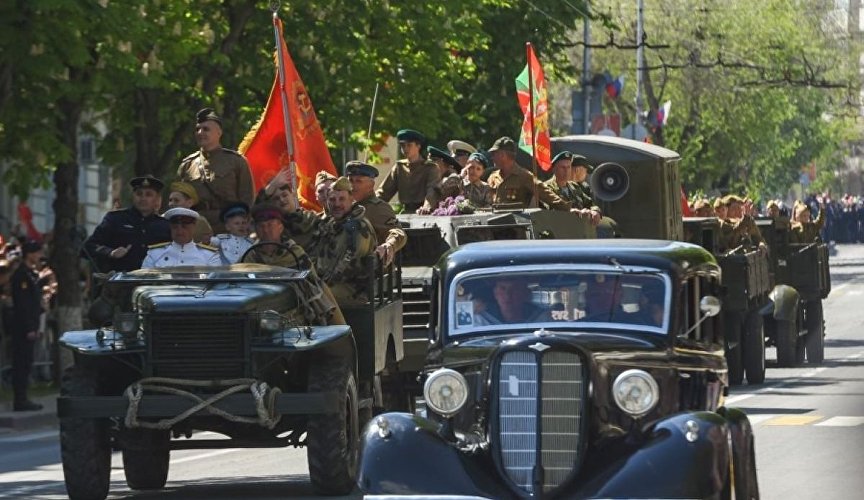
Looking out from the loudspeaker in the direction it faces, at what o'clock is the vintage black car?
The vintage black car is roughly at 12 o'clock from the loudspeaker.

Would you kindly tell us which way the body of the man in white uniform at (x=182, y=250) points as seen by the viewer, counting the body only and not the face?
toward the camera

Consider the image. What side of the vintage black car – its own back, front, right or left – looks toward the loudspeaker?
back

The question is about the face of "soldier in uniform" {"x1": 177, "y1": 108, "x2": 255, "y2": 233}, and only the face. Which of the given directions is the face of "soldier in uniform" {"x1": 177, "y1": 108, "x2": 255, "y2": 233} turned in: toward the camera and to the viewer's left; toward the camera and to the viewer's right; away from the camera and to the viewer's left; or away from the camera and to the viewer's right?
toward the camera and to the viewer's left

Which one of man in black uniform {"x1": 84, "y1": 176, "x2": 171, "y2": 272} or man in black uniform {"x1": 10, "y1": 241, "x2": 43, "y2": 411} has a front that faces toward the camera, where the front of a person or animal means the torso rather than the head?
man in black uniform {"x1": 84, "y1": 176, "x2": 171, "y2": 272}

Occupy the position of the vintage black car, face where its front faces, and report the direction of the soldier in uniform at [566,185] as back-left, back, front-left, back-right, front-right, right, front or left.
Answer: back

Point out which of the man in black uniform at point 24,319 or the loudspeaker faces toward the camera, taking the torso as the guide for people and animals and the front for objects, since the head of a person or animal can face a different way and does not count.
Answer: the loudspeaker

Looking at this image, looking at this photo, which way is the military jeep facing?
toward the camera

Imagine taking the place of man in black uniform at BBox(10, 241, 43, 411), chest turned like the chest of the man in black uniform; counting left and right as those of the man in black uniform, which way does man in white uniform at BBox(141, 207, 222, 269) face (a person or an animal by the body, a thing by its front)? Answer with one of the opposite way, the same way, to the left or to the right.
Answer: to the right

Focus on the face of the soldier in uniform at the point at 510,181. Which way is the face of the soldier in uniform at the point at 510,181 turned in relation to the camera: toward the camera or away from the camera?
toward the camera

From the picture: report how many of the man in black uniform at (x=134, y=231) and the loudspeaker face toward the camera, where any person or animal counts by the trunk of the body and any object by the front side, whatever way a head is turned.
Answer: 2

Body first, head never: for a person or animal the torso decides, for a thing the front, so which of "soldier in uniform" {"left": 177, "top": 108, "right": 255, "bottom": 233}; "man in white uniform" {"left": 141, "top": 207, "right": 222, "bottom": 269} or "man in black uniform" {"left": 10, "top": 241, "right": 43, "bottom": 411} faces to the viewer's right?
the man in black uniform

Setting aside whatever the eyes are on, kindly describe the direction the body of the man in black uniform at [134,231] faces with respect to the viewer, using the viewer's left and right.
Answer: facing the viewer

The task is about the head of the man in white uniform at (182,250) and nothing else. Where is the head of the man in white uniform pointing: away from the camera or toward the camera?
toward the camera

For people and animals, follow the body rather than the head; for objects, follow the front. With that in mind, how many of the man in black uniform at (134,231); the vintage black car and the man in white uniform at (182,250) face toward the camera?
3

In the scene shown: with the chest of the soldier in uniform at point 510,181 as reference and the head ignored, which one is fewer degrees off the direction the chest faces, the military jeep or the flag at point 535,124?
the military jeep

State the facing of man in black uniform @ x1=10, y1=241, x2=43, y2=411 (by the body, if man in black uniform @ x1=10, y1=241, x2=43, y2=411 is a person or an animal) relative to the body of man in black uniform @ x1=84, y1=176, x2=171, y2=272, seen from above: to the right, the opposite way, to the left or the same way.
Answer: to the left
